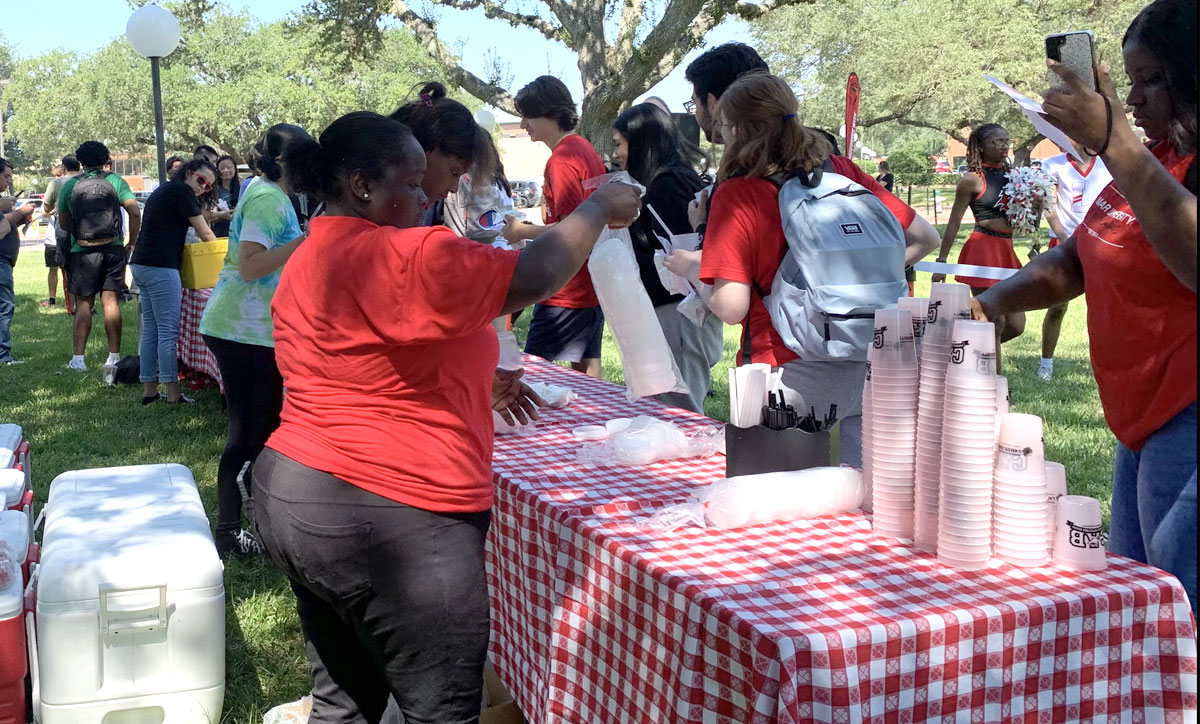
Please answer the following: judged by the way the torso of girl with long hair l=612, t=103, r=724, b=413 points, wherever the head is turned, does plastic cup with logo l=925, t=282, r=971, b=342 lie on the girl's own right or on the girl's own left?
on the girl's own left

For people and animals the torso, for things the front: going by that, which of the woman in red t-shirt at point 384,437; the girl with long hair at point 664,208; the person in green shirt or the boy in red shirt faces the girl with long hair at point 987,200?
the woman in red t-shirt

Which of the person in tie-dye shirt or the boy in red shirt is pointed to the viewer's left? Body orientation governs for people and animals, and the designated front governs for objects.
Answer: the boy in red shirt

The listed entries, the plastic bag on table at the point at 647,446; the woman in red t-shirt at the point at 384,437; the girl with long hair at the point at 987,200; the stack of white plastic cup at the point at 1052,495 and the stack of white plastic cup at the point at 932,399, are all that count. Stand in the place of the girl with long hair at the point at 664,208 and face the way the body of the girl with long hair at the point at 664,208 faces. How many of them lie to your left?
4

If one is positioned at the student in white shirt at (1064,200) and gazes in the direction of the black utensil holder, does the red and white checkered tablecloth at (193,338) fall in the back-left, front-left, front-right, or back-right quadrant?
front-right

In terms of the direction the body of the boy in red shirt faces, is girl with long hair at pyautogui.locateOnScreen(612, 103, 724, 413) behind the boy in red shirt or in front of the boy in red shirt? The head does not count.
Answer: behind

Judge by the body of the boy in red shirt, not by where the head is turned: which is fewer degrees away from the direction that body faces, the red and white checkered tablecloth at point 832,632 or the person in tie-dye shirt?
the person in tie-dye shirt

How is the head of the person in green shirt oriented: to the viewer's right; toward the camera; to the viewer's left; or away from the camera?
away from the camera

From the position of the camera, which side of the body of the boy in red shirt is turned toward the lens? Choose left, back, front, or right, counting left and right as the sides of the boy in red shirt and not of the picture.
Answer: left

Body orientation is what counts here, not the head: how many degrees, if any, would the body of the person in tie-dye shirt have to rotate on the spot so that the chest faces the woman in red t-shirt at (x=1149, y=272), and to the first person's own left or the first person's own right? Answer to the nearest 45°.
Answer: approximately 45° to the first person's own right

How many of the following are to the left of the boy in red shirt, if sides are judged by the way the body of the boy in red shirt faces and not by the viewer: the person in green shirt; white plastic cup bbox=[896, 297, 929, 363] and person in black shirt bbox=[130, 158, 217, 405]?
1
